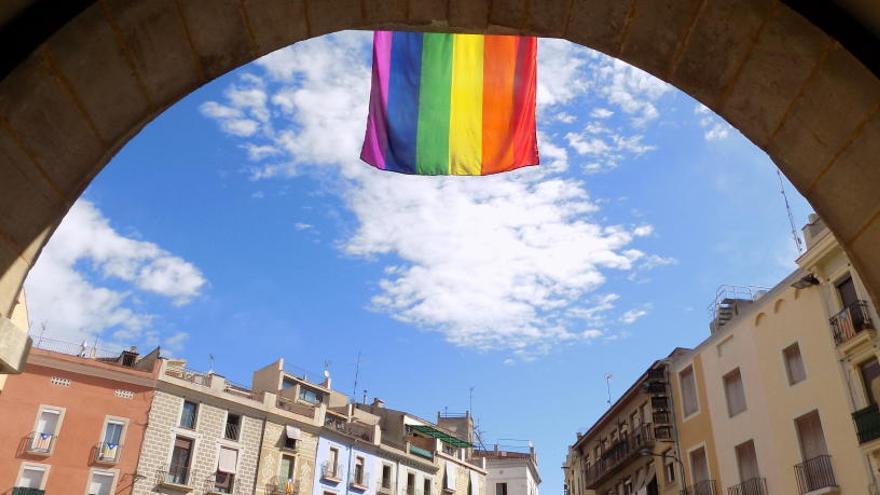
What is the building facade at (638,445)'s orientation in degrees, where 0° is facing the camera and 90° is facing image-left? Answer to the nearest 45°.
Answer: approximately 45°

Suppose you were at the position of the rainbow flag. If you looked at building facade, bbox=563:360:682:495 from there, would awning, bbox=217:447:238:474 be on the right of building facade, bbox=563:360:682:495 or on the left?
left

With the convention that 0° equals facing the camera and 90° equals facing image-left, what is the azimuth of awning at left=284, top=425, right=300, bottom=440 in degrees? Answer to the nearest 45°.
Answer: approximately 315°

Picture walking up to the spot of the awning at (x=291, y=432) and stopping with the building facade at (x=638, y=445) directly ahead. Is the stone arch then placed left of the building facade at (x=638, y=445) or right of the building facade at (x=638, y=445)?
right
